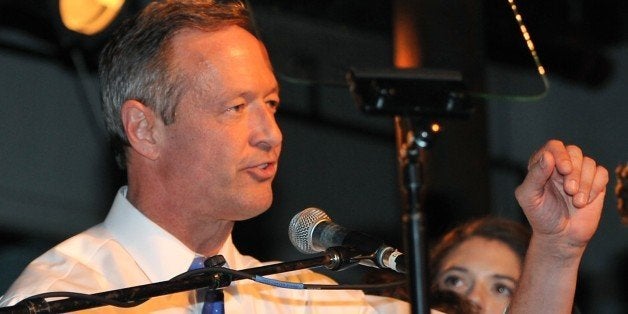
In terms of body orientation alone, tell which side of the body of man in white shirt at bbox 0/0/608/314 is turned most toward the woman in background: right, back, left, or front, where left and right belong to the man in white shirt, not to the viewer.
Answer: left

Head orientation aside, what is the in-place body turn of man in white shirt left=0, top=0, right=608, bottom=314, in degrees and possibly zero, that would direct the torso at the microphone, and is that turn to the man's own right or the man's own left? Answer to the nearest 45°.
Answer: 0° — they already face it

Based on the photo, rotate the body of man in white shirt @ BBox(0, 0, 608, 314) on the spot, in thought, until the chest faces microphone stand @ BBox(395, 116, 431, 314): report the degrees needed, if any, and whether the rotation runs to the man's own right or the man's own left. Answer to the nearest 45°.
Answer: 0° — they already face it

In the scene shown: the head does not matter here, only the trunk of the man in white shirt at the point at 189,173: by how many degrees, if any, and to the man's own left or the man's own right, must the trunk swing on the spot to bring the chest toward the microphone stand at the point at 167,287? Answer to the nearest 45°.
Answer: approximately 45° to the man's own right

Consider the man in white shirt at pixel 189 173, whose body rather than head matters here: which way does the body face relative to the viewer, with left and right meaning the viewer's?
facing the viewer and to the right of the viewer

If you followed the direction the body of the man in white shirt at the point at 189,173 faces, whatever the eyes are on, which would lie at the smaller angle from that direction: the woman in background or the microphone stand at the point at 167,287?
the microphone stand

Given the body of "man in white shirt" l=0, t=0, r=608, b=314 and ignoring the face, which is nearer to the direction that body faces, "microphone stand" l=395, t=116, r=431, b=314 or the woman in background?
the microphone stand
